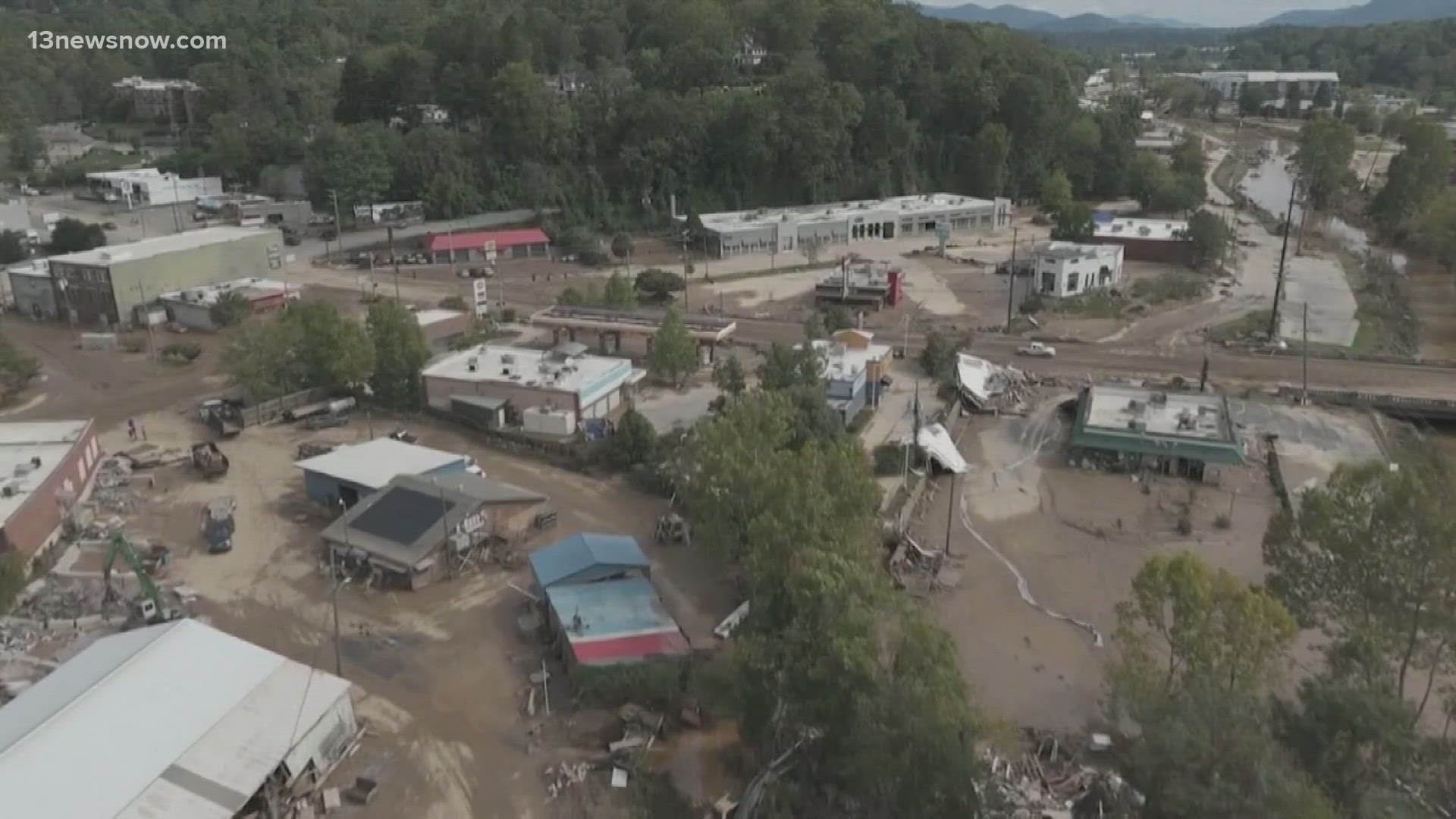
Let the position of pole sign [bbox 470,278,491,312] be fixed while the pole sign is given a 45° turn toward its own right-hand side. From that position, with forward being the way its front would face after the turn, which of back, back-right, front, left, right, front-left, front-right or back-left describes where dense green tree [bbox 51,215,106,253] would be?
right

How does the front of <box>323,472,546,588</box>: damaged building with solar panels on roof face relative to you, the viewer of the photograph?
facing the viewer and to the right of the viewer

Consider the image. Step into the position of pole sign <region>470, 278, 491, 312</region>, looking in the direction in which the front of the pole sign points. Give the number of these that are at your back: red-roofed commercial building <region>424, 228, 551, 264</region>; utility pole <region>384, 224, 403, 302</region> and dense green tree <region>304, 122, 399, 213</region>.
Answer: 3

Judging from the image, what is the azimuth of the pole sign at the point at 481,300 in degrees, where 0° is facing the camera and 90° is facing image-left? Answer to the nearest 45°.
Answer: approximately 0°

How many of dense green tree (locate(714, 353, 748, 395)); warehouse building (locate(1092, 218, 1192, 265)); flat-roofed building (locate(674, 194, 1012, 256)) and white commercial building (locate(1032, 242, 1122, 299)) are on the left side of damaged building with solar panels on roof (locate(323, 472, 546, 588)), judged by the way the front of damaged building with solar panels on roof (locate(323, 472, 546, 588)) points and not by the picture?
4

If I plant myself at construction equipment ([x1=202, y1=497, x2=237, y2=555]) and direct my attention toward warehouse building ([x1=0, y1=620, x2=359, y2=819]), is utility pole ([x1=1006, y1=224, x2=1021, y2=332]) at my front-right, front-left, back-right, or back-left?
back-left

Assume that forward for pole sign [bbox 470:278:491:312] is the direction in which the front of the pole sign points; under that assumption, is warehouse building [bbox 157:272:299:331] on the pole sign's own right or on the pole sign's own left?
on the pole sign's own right

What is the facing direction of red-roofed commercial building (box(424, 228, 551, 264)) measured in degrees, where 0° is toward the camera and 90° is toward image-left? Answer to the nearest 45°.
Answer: approximately 0°

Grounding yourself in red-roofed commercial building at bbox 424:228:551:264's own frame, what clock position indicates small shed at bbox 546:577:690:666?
The small shed is roughly at 12 o'clock from the red-roofed commercial building.

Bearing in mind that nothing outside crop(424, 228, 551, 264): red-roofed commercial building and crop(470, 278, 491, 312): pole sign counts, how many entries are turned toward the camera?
2

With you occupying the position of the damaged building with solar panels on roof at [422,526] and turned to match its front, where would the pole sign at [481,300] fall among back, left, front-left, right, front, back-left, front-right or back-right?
back-left
